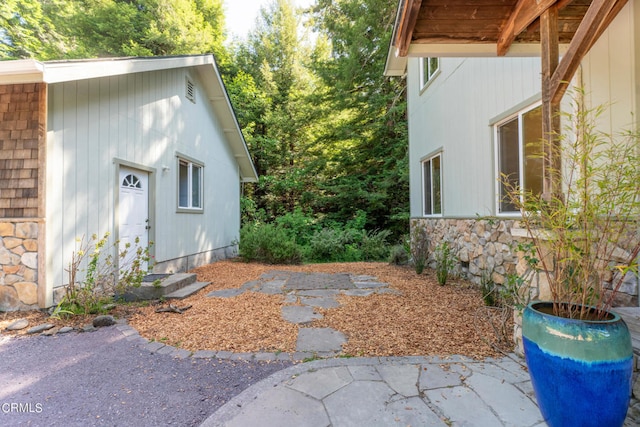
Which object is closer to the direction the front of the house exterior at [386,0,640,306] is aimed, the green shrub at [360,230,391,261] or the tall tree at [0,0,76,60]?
the tall tree

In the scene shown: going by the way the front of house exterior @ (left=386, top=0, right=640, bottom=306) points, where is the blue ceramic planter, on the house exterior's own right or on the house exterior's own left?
on the house exterior's own left

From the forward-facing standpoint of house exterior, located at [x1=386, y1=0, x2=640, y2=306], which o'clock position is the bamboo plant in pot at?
The bamboo plant in pot is roughly at 10 o'clock from the house exterior.

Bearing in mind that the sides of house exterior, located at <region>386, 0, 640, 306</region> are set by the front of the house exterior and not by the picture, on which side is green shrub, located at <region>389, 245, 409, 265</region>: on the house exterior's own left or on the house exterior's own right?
on the house exterior's own right

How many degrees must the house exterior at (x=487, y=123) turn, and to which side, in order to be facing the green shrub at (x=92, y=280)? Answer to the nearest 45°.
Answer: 0° — it already faces it

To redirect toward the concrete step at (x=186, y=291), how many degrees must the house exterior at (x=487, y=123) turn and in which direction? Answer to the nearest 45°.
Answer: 0° — it already faces it

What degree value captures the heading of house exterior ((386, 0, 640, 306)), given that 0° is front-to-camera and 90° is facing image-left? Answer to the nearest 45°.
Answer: approximately 45°

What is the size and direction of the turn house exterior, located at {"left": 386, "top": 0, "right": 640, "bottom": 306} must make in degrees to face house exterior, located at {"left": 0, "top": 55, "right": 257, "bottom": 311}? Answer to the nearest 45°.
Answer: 0° — it already faces it

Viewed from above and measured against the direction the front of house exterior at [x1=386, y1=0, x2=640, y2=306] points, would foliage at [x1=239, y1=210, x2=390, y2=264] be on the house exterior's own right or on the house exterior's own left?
on the house exterior's own right

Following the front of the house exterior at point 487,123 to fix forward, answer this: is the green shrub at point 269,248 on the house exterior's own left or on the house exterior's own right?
on the house exterior's own right

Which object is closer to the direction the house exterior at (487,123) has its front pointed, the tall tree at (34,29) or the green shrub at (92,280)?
the green shrub

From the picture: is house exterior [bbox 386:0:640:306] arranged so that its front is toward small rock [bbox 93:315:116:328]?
yes
